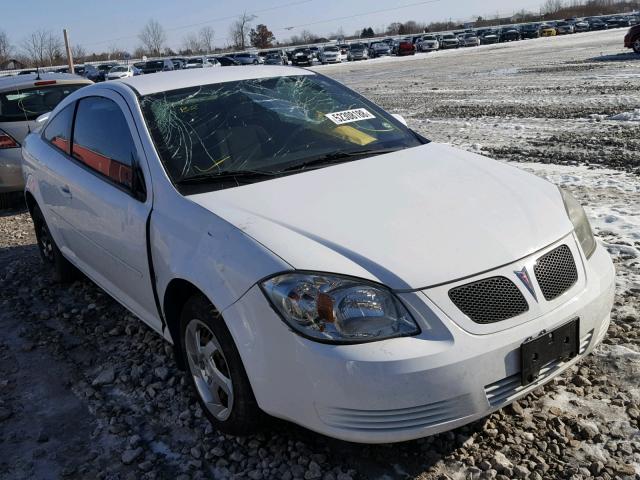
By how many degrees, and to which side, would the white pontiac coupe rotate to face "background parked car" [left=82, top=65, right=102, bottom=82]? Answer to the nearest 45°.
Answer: approximately 135° to its left

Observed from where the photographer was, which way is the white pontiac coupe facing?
facing the viewer and to the right of the viewer

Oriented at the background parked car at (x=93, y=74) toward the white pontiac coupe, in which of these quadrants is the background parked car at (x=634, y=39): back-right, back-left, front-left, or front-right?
front-left

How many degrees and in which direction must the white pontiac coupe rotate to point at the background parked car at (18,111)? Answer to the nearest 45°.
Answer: approximately 180°

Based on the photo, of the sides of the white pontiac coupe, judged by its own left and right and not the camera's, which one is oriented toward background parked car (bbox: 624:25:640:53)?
left

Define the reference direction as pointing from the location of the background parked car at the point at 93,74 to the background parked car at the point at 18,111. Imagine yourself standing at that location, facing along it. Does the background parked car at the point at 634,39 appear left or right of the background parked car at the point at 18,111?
left
